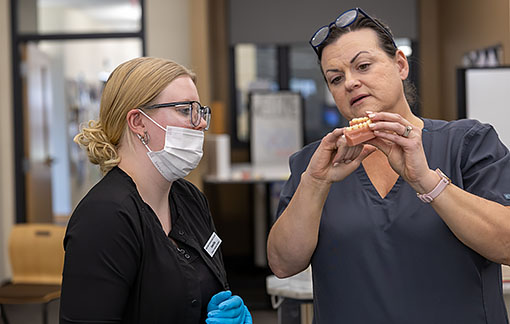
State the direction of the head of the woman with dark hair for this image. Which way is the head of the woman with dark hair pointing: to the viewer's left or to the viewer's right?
to the viewer's left

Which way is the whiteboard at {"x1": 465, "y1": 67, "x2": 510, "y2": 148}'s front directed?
toward the camera

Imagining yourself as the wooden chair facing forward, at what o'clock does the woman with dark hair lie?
The woman with dark hair is roughly at 10 o'clock from the wooden chair.

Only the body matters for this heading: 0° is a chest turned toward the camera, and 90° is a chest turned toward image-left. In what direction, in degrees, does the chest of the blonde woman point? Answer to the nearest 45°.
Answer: approximately 315°

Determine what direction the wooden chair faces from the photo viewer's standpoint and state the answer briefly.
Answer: facing the viewer and to the left of the viewer

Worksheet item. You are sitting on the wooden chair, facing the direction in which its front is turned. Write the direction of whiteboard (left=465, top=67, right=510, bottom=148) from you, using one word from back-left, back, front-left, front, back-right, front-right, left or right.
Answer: left

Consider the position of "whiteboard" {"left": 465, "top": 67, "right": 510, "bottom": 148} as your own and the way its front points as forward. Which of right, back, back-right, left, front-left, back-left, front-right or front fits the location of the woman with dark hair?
front

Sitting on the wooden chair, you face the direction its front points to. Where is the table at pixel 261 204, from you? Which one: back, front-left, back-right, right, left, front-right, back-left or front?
back

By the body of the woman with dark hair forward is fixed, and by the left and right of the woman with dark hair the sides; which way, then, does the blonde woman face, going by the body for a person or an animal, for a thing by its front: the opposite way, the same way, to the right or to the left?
to the left

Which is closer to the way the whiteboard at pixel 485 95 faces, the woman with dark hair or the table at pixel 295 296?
the woman with dark hair

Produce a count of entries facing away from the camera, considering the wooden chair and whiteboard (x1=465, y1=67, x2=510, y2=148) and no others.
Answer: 0

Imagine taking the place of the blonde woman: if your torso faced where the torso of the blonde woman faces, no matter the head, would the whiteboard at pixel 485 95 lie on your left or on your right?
on your left

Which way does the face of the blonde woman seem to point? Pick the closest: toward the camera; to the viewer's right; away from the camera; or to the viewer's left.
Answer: to the viewer's right

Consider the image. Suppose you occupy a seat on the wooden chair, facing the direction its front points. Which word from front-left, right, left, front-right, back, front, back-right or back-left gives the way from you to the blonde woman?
front-left

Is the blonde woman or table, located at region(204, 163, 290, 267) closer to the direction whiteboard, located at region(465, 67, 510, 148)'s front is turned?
the blonde woman
